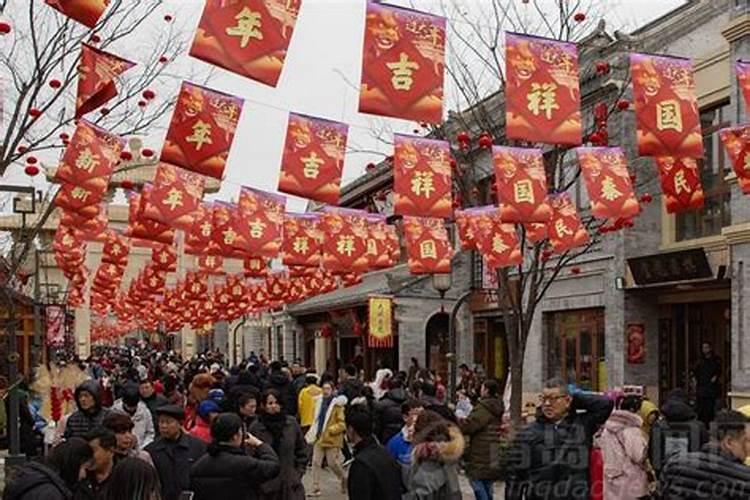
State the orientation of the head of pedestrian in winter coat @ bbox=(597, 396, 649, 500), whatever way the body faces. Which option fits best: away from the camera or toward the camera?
away from the camera

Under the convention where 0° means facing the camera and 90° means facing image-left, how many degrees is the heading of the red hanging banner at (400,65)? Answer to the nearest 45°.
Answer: approximately 0°

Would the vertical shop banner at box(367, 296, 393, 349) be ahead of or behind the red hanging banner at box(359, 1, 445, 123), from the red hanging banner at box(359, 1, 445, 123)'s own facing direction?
behind

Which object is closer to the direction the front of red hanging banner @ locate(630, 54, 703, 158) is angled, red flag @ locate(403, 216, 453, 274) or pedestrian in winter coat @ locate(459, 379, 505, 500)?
the pedestrian in winter coat

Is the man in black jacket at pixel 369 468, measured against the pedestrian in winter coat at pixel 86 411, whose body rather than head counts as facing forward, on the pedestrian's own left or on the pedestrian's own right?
on the pedestrian's own left

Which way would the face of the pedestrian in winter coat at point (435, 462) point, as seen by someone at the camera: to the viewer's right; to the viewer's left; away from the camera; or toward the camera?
away from the camera

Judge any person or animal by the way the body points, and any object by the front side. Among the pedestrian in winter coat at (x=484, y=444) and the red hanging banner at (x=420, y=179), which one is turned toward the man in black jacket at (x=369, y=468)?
the red hanging banner
